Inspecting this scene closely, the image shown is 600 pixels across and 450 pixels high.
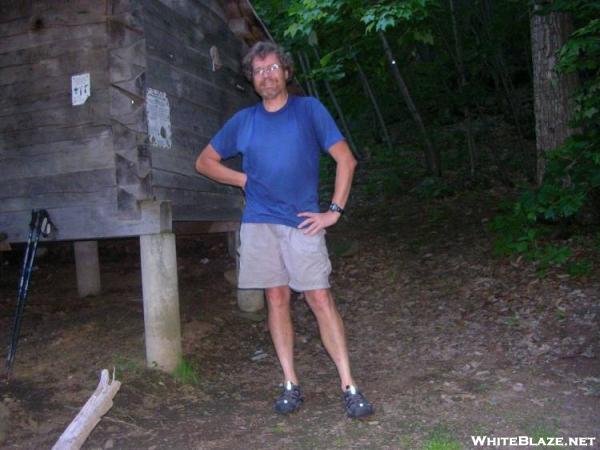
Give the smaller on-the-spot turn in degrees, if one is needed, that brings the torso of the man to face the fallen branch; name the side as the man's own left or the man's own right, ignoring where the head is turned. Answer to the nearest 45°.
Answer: approximately 45° to the man's own right

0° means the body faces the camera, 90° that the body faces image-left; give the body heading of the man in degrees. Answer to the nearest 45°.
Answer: approximately 0°

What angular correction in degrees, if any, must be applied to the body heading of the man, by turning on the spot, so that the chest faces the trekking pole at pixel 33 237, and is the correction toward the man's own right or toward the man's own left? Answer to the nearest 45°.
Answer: approximately 135° to the man's own right

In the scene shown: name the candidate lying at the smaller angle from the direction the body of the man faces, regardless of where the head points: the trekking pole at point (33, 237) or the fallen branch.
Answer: the fallen branch

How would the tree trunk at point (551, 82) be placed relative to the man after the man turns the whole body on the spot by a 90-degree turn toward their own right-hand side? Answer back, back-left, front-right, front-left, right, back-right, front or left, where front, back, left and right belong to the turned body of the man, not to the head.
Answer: back-right

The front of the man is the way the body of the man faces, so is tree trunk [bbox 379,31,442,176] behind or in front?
behind

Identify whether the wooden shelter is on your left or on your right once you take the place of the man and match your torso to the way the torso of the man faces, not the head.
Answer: on your right

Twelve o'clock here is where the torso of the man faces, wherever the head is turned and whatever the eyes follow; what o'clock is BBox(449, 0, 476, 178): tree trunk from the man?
The tree trunk is roughly at 7 o'clock from the man.
